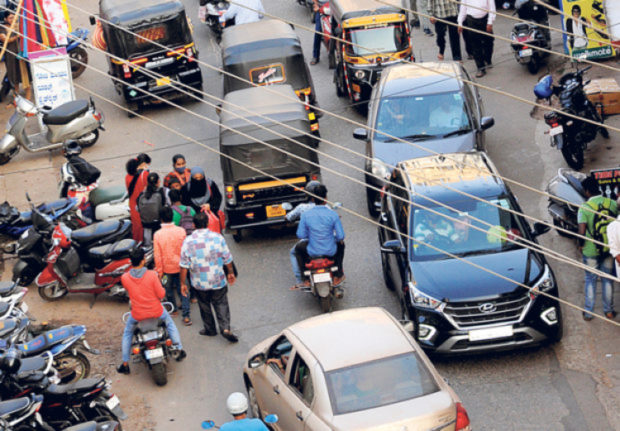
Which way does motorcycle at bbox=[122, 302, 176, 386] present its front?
away from the camera

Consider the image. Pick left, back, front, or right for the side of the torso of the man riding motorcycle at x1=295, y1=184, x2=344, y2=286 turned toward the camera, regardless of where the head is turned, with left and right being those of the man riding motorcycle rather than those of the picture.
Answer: back

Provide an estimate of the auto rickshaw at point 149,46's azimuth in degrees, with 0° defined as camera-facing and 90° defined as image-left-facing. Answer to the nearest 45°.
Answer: approximately 180°

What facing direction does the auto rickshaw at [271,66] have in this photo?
away from the camera

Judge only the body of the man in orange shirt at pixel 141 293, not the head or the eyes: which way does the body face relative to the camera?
away from the camera

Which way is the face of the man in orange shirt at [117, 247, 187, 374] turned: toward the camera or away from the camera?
away from the camera

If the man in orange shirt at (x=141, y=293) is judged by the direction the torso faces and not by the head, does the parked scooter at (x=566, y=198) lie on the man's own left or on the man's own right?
on the man's own right

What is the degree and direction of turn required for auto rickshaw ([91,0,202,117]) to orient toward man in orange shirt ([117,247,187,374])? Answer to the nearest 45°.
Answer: approximately 180°

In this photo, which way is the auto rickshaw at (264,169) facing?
away from the camera

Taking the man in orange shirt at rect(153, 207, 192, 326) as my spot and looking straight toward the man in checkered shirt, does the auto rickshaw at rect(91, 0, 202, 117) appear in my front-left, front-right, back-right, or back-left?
back-left

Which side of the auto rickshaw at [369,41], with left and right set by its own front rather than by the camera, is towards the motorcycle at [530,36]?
left

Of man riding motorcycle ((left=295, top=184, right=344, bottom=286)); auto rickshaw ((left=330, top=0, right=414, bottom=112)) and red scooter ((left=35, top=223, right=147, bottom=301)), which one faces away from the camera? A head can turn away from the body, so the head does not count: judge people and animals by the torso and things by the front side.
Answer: the man riding motorcycle

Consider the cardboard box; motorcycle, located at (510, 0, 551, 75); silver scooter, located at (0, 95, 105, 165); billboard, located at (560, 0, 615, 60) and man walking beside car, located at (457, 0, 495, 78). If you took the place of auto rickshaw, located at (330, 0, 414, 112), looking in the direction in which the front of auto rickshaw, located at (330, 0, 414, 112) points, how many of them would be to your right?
1

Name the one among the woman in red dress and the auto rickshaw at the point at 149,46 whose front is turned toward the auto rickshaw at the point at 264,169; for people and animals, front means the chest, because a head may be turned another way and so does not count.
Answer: the woman in red dress

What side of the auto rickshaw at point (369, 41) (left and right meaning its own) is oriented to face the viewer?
front
